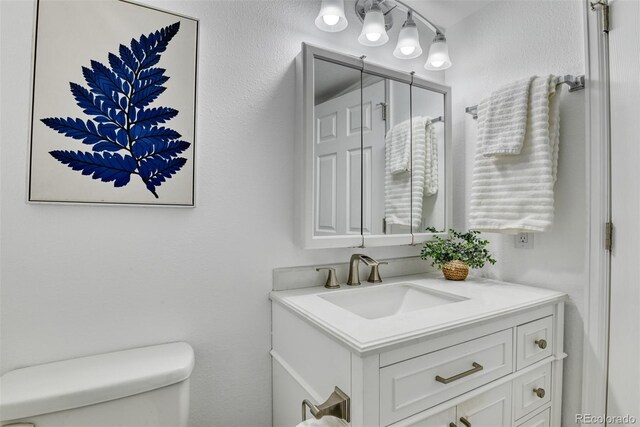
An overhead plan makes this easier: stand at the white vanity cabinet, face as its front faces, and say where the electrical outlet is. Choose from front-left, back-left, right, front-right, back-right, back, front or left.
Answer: left

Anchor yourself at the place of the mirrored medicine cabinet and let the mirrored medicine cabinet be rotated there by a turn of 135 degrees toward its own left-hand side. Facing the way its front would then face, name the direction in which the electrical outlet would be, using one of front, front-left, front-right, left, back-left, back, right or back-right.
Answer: right

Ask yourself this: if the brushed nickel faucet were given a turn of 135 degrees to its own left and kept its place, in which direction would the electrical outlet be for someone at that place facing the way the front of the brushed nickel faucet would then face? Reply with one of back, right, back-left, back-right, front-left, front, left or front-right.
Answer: right

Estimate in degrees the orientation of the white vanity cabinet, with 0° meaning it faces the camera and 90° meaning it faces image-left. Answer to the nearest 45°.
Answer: approximately 315°

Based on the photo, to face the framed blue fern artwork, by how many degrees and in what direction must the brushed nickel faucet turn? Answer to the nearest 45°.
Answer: approximately 90° to its right

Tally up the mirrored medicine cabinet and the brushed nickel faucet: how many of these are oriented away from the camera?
0

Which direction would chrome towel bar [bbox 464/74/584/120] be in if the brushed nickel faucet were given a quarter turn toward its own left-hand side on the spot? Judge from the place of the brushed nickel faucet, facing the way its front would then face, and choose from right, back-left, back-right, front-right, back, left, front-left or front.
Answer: front-right

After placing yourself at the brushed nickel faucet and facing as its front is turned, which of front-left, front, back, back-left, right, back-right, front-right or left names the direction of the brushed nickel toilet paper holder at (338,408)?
front-right

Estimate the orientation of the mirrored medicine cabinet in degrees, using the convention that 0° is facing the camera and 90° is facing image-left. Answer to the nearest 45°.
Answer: approximately 315°

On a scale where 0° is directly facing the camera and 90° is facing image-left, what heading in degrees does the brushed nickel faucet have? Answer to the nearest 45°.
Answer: approximately 315°
